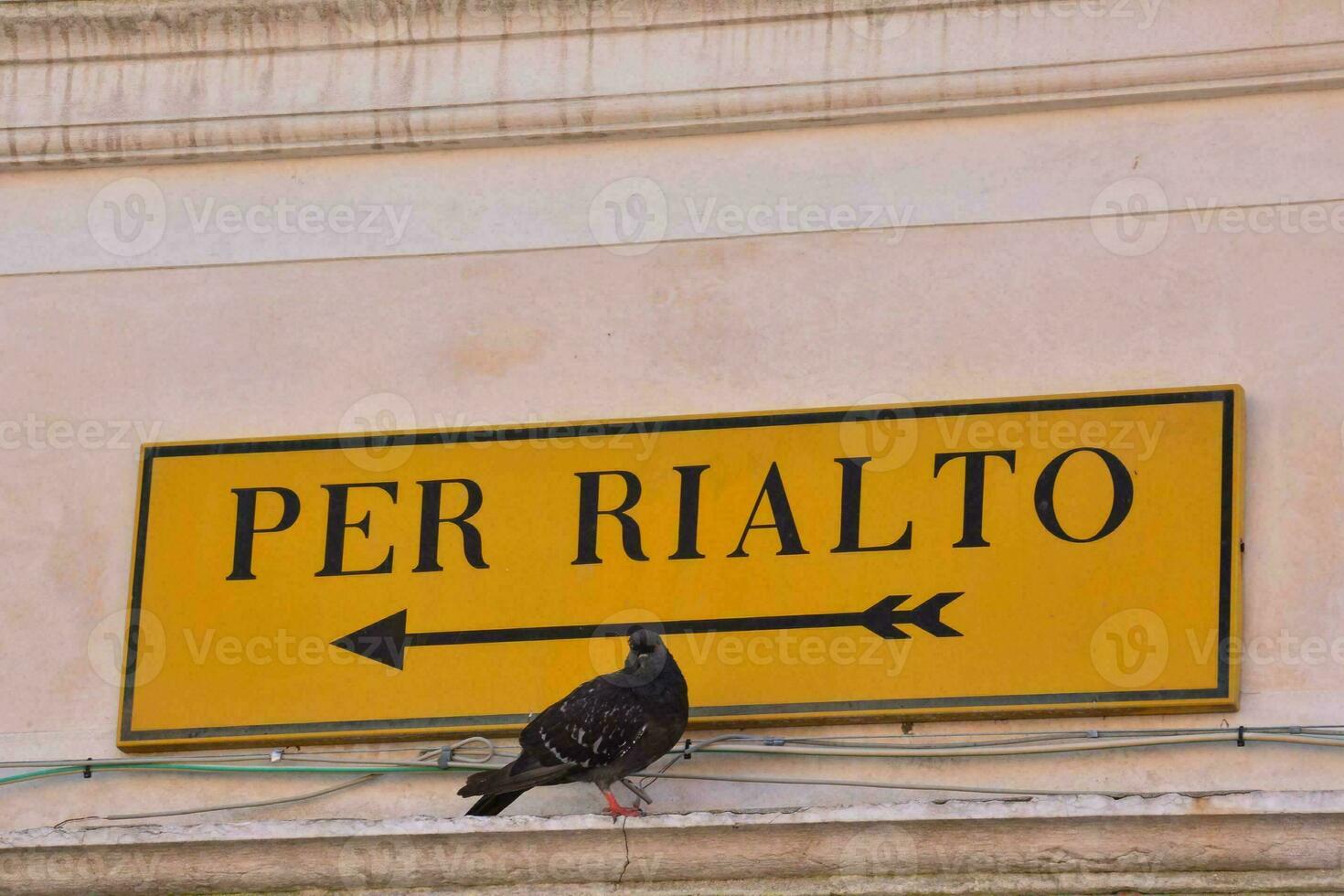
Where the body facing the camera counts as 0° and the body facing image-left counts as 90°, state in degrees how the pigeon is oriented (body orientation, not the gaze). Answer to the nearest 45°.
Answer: approximately 270°

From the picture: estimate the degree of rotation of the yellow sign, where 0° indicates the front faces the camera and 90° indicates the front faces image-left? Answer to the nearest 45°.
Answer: approximately 0°

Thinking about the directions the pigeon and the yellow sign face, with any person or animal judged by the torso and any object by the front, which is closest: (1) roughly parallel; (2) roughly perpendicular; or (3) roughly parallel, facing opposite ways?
roughly perpendicular

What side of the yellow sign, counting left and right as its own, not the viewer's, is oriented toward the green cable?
right

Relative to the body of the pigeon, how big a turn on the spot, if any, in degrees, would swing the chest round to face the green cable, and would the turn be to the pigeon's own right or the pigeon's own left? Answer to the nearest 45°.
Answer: approximately 135° to the pigeon's own left

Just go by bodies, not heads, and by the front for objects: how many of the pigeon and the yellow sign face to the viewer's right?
1
